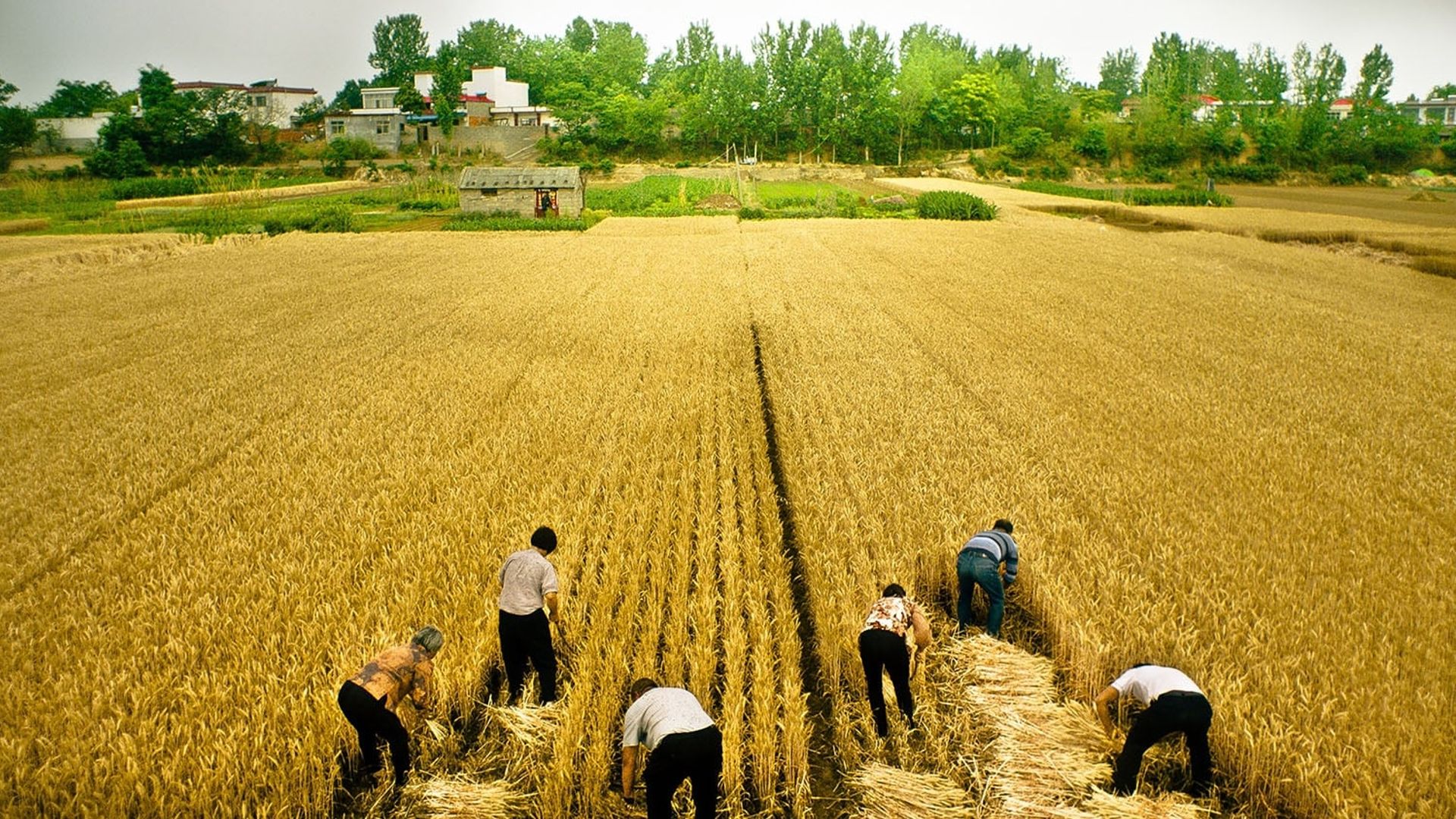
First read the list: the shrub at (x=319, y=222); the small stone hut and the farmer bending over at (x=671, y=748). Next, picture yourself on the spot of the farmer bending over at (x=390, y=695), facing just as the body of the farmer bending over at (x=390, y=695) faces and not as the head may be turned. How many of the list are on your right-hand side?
1

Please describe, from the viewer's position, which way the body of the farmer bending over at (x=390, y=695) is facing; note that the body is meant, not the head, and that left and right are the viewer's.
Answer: facing away from the viewer and to the right of the viewer

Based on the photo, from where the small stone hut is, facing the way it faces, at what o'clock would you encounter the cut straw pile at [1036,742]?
The cut straw pile is roughly at 12 o'clock from the small stone hut.

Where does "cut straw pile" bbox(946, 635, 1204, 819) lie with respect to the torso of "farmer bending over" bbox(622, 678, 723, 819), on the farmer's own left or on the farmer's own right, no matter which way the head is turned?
on the farmer's own right

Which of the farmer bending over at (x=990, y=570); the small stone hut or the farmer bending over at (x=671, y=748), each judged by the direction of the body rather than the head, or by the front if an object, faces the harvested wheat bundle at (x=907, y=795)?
the small stone hut

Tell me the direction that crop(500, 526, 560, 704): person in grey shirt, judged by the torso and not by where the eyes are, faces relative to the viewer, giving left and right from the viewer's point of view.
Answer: facing away from the viewer and to the right of the viewer

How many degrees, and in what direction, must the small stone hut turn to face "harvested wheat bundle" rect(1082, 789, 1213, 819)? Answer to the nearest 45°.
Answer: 0° — it already faces it

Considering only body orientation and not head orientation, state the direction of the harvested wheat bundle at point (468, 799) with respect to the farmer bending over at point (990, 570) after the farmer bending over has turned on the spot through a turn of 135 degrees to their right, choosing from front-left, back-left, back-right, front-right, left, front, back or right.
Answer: front-right

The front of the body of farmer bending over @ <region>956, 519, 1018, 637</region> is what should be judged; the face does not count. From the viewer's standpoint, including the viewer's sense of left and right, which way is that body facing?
facing away from the viewer and to the right of the viewer

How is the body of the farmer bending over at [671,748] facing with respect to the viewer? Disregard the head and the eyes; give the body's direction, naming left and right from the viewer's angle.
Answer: facing away from the viewer and to the left of the viewer

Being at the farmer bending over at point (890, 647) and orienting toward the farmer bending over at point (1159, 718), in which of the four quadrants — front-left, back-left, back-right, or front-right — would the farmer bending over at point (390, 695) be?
back-right

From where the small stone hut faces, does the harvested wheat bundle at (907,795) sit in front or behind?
in front

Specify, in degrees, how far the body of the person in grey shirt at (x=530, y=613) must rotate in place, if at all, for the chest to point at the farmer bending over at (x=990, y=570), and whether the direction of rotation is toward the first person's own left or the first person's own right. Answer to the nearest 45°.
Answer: approximately 45° to the first person's own right
